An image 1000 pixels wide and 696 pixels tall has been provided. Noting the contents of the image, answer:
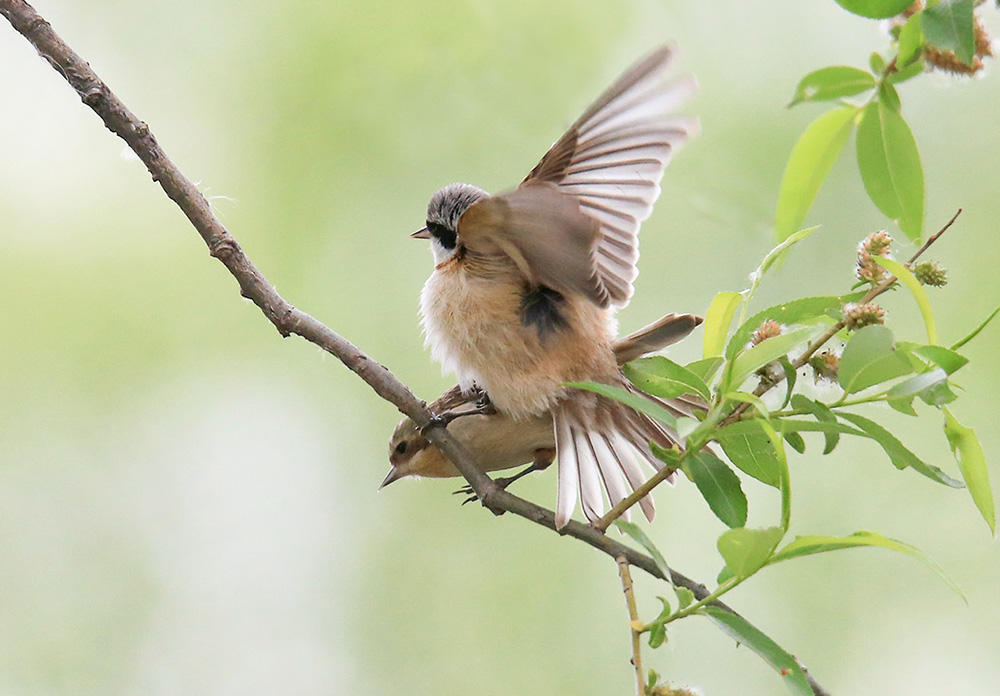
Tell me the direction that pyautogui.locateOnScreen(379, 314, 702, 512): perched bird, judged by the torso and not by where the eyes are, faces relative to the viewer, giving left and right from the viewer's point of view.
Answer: facing to the left of the viewer

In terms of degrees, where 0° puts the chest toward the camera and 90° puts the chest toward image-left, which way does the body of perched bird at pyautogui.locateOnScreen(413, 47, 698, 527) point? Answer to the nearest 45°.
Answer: approximately 90°
